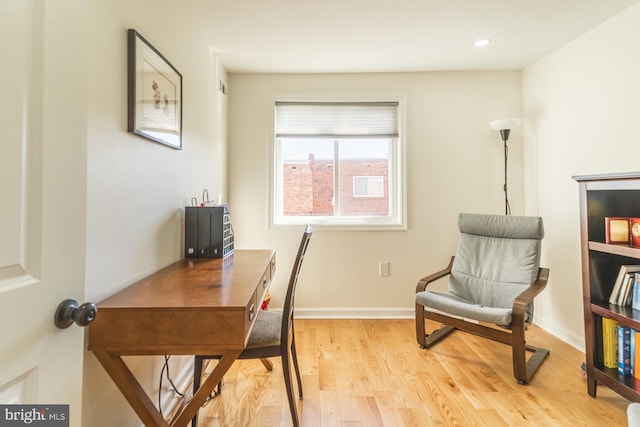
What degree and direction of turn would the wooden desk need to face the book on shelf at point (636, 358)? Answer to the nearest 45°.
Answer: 0° — it already faces it

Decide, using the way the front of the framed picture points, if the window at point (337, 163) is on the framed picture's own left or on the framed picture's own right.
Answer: on the framed picture's own left

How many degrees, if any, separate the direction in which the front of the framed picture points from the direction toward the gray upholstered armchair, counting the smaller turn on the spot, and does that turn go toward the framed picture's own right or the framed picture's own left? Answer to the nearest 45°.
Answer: approximately 45° to the framed picture's own left

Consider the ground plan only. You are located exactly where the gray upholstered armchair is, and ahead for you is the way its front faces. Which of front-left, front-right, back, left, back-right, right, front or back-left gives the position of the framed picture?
front

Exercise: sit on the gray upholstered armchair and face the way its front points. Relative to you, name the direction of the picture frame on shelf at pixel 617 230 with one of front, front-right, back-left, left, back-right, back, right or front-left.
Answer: left

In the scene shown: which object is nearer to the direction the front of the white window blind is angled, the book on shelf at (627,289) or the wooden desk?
the wooden desk

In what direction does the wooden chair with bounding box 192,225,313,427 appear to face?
to the viewer's left

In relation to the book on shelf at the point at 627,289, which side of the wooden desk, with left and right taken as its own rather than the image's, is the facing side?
front

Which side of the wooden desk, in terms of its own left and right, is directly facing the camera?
right

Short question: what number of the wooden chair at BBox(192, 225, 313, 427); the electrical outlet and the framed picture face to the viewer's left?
1

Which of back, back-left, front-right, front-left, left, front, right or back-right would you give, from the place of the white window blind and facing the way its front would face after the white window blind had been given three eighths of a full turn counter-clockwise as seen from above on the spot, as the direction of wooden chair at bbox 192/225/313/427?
back-right

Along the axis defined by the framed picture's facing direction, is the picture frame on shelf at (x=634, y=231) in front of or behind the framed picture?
in front

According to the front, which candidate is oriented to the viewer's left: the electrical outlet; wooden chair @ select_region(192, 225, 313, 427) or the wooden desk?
the wooden chair

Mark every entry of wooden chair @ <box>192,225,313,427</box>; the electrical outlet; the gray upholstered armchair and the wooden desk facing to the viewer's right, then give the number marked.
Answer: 1

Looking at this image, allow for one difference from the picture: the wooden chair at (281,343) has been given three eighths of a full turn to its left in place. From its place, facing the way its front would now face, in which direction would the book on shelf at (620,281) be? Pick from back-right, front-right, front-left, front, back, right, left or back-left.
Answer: front-left

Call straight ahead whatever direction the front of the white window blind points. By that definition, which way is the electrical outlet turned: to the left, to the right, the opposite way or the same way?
the same way

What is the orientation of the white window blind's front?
toward the camera
